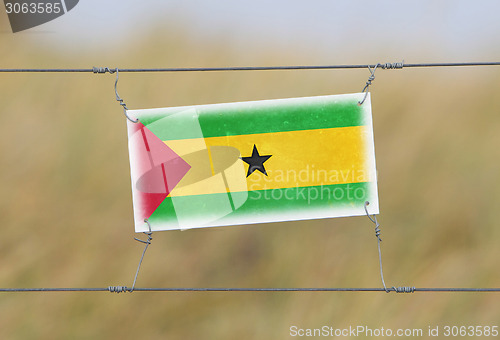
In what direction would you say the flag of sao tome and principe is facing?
toward the camera
